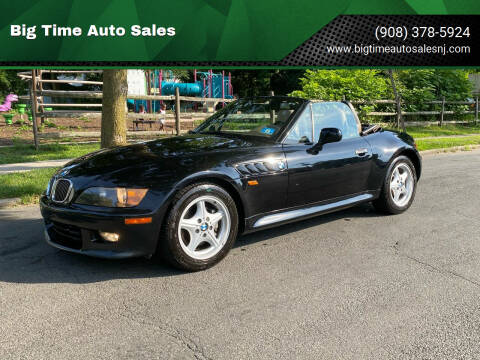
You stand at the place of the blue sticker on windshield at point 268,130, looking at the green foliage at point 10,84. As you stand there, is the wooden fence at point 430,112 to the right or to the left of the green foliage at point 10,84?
right

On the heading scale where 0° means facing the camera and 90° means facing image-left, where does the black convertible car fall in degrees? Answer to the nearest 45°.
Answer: approximately 45°

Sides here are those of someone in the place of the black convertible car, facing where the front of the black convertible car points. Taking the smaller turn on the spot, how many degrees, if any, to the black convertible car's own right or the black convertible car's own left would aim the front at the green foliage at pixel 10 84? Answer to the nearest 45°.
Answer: approximately 90° to the black convertible car's own right

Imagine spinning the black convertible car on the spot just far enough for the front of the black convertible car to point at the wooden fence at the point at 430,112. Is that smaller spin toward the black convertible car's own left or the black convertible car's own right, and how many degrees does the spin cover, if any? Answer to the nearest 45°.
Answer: approximately 180°
